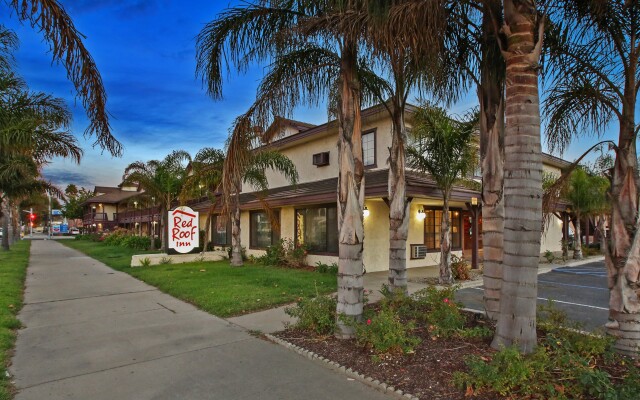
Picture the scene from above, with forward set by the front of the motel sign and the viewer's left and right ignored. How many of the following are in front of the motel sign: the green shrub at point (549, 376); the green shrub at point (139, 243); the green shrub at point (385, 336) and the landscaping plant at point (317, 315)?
3

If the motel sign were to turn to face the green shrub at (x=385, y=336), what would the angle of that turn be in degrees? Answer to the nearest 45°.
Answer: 0° — it already faces it

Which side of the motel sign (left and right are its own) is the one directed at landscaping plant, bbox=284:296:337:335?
front

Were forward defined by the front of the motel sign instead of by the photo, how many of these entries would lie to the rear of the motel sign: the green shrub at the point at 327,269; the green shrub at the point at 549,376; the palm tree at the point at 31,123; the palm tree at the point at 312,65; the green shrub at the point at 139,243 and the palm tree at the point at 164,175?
2

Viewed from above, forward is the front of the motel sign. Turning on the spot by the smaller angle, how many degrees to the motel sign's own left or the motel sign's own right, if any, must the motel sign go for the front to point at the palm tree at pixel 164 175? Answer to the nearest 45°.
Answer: approximately 180°

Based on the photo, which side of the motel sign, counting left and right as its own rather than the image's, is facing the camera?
front

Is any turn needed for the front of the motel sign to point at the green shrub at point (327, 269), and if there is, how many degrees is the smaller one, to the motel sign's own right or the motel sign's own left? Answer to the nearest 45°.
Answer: approximately 45° to the motel sign's own left

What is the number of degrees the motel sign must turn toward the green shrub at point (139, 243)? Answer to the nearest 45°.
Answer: approximately 180°

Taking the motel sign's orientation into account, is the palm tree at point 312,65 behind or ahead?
ahead

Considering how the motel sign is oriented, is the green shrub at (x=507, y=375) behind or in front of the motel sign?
in front

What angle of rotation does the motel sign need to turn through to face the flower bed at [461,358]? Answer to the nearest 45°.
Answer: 0° — it already faces it
